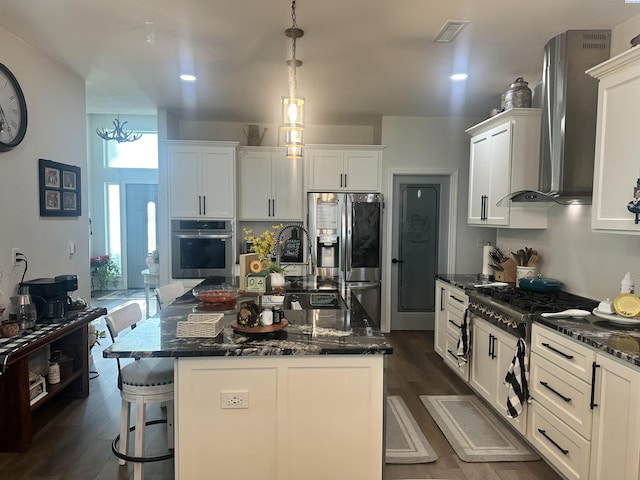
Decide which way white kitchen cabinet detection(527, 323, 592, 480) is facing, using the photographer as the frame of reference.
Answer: facing the viewer and to the left of the viewer

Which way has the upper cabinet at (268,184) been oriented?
toward the camera

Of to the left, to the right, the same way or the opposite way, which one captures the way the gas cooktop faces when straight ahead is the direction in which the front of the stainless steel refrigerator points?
to the right

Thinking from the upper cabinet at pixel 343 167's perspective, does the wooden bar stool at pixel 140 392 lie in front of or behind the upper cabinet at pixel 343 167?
in front

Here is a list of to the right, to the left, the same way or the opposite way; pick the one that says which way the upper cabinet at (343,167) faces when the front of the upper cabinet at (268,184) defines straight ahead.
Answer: the same way

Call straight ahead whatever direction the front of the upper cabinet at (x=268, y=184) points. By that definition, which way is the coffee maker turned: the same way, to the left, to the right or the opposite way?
to the left

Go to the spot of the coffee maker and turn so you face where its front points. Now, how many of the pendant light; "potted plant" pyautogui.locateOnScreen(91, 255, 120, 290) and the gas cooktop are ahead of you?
2

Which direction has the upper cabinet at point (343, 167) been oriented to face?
toward the camera

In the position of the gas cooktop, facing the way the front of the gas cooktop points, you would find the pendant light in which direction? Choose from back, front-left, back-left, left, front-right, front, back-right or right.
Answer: front

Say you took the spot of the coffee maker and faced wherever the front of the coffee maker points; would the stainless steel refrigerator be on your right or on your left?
on your left

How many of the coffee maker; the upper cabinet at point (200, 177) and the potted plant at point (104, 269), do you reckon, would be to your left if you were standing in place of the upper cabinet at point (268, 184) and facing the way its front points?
0

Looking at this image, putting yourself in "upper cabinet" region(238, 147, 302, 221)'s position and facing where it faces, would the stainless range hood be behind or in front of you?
in front

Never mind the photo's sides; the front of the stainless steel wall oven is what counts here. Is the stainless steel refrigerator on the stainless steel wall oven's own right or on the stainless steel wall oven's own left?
on the stainless steel wall oven's own left

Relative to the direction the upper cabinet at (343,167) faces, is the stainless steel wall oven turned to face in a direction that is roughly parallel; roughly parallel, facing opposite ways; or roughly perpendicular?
roughly parallel

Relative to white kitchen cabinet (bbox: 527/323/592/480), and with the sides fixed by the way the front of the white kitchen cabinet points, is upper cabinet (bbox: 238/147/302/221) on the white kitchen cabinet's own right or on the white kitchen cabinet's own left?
on the white kitchen cabinet's own right
